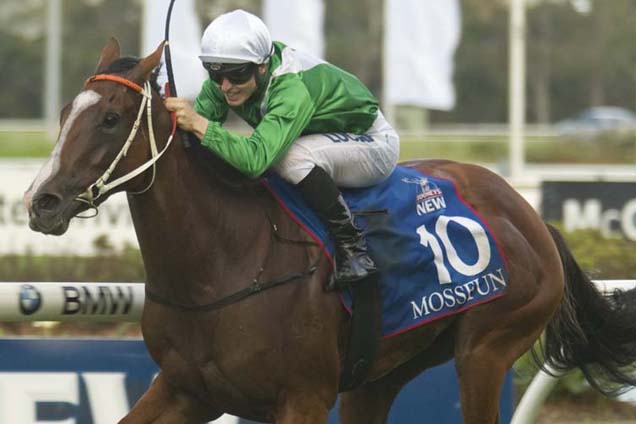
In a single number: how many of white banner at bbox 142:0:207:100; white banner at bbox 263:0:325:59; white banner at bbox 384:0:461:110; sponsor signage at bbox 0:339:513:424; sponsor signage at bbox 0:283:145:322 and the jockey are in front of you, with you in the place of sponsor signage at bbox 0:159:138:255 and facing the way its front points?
3

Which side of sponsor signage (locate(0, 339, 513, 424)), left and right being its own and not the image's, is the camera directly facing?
front

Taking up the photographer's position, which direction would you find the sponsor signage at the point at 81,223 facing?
facing the viewer

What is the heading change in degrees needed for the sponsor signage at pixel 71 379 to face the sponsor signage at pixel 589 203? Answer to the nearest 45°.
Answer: approximately 135° to its left

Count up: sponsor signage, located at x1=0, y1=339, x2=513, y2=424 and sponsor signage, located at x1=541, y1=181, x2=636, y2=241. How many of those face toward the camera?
2

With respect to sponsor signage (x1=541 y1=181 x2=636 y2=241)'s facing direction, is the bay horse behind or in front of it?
in front

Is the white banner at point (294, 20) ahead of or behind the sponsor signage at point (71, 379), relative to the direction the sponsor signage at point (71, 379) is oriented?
behind

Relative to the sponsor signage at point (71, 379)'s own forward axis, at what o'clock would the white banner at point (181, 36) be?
The white banner is roughly at 6 o'clock from the sponsor signage.

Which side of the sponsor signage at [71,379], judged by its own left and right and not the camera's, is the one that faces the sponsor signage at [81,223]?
back

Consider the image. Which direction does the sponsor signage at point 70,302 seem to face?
toward the camera

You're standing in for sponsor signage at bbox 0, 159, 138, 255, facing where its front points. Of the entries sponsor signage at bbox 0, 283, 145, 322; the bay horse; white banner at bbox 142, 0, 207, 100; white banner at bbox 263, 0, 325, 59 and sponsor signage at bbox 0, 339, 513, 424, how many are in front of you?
3

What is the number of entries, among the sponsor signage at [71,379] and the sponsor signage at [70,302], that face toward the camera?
2

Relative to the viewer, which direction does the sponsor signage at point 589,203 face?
toward the camera
